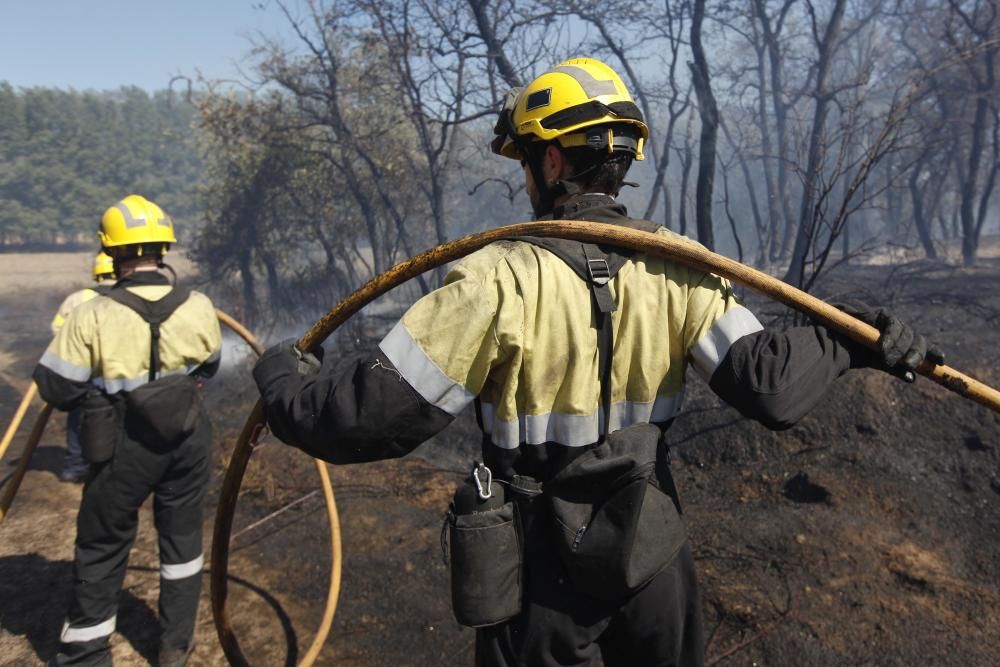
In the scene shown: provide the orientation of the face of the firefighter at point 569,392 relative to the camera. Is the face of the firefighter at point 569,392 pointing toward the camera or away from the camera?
away from the camera

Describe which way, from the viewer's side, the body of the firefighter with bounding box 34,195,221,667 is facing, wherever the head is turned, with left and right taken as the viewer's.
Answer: facing away from the viewer

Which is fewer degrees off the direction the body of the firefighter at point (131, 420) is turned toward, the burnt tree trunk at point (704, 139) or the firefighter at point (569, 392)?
the burnt tree trunk

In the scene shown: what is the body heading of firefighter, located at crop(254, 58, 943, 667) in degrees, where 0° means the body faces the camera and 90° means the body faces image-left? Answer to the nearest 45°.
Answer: approximately 180°

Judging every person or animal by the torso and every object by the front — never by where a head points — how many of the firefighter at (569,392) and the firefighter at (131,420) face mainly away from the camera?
2

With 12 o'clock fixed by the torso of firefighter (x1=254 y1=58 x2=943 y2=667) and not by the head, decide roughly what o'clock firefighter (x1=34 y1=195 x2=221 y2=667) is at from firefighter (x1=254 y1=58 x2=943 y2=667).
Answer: firefighter (x1=34 y1=195 x2=221 y2=667) is roughly at 10 o'clock from firefighter (x1=254 y1=58 x2=943 y2=667).

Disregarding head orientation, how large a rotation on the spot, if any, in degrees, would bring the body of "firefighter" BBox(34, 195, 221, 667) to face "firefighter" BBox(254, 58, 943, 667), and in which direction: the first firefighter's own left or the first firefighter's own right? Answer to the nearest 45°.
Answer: approximately 180°

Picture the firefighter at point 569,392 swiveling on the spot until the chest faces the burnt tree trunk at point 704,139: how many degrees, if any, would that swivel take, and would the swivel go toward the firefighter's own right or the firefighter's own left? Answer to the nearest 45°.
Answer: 0° — they already face it

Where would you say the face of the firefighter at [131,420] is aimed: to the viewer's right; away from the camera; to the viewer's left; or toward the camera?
away from the camera

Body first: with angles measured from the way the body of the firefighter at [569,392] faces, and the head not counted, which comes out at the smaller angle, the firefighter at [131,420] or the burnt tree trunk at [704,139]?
the burnt tree trunk
